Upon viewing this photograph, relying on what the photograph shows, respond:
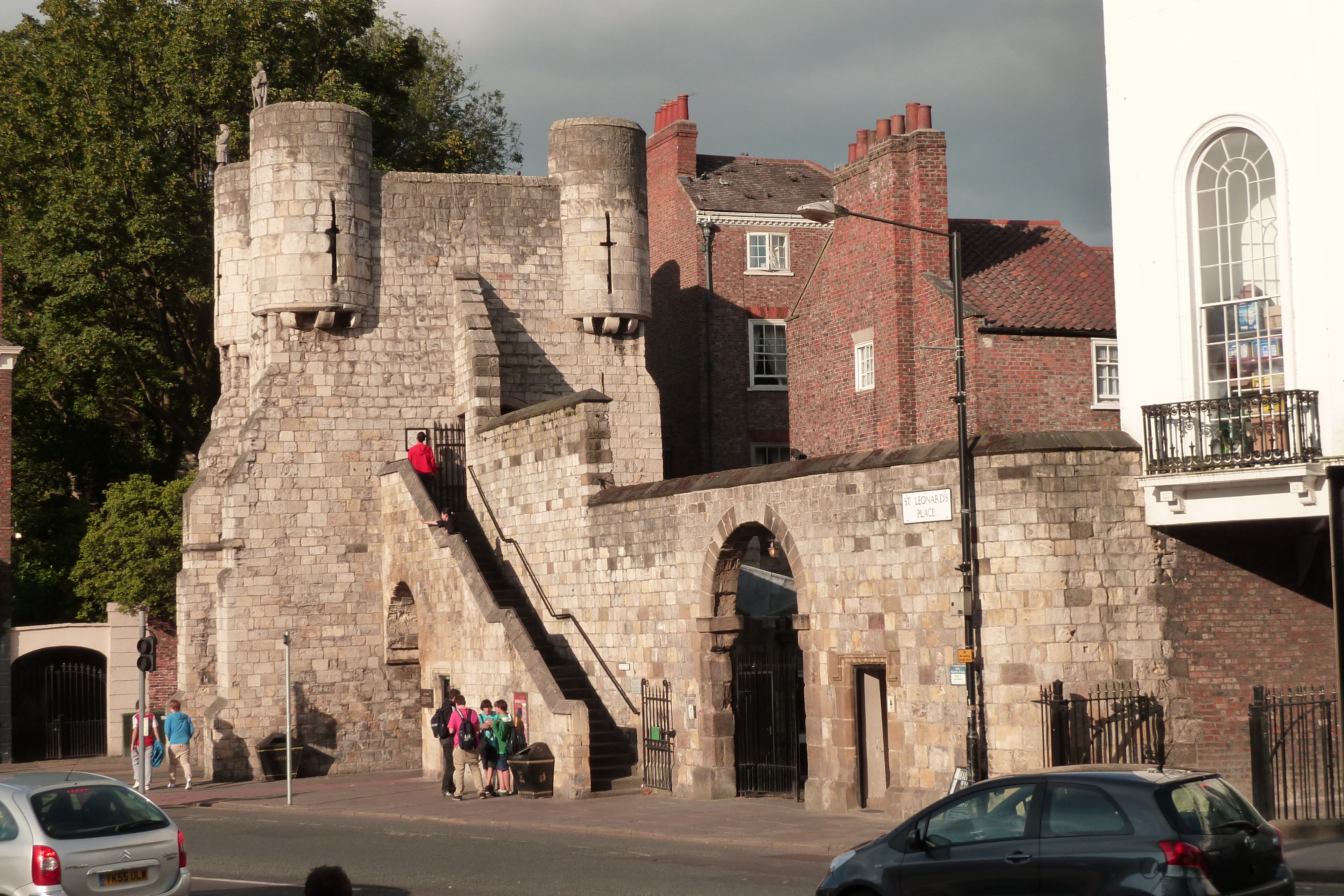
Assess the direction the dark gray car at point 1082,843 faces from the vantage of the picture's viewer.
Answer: facing away from the viewer and to the left of the viewer

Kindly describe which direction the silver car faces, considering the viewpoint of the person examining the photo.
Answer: facing away from the viewer and to the left of the viewer

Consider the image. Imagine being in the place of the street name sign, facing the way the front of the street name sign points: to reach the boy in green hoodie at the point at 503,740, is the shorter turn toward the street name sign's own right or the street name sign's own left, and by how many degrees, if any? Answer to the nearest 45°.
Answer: approximately 135° to the street name sign's own right

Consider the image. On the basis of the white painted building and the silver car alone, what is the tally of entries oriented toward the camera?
1

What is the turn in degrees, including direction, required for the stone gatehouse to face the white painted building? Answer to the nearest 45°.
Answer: approximately 135° to its left

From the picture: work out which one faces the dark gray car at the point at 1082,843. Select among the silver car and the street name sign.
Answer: the street name sign

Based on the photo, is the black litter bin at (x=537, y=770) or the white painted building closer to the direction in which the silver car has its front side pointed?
the black litter bin

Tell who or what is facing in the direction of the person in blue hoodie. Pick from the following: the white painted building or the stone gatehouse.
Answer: the stone gatehouse

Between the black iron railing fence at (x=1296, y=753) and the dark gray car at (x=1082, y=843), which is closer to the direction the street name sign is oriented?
the dark gray car
